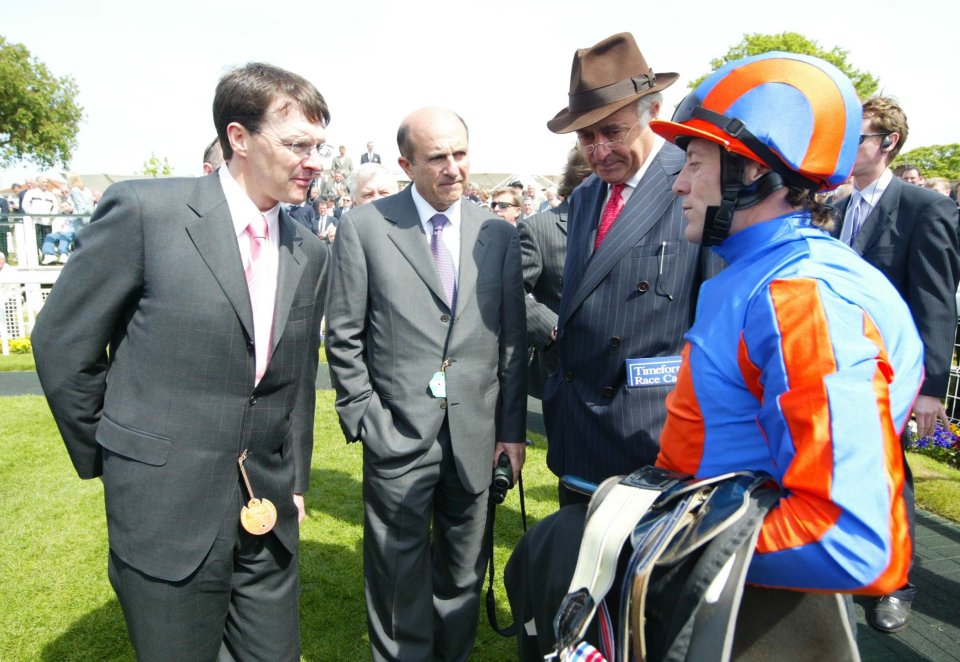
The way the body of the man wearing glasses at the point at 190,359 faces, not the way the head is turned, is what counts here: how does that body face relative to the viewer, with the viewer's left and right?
facing the viewer and to the right of the viewer

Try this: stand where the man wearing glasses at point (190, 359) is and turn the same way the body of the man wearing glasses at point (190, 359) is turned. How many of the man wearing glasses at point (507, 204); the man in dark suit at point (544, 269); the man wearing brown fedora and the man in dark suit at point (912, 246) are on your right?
0

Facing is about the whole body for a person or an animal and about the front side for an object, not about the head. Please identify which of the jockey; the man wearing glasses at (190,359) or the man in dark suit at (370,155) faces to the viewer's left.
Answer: the jockey

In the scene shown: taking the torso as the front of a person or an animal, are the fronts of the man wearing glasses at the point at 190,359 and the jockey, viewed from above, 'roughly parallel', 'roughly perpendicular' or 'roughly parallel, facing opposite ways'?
roughly parallel, facing opposite ways

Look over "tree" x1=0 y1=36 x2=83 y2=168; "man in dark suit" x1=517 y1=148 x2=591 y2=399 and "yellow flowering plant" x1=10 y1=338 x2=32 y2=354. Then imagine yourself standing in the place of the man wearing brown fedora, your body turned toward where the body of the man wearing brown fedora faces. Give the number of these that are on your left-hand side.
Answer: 0

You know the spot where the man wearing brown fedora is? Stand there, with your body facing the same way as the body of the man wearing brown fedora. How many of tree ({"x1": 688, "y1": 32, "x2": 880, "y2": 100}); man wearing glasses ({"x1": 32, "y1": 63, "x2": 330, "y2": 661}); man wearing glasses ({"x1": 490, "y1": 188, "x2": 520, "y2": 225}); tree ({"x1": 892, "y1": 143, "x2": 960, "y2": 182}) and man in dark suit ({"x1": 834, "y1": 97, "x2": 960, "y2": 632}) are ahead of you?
1

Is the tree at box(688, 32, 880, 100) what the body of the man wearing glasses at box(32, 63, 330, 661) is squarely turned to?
no

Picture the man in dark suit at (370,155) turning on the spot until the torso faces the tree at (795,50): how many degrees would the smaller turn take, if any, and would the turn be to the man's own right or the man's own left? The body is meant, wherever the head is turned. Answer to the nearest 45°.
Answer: approximately 135° to the man's own left

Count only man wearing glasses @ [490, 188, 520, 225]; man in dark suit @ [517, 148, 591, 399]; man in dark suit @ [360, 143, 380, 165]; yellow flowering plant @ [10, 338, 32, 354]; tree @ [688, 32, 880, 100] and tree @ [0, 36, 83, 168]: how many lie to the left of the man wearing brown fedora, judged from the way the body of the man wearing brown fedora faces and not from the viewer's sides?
0

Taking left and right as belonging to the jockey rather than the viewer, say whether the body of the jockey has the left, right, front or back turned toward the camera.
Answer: left

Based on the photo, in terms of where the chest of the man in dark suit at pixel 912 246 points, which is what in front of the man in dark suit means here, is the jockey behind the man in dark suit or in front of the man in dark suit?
in front

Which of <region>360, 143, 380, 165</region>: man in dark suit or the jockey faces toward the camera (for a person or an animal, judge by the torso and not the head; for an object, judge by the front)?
the man in dark suit

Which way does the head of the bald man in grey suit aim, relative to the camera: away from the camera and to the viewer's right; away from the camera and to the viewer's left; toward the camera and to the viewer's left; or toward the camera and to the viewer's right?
toward the camera and to the viewer's right

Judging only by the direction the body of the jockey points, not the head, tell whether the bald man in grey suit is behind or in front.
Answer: in front

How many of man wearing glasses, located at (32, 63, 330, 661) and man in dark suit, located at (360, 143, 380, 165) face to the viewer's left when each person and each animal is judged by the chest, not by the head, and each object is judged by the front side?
0

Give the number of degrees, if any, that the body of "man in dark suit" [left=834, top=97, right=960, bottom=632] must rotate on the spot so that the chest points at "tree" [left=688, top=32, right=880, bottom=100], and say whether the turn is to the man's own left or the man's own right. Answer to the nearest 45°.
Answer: approximately 135° to the man's own right

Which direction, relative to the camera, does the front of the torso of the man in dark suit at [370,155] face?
toward the camera

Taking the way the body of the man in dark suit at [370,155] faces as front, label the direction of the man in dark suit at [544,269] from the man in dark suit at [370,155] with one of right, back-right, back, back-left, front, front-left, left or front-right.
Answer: front
